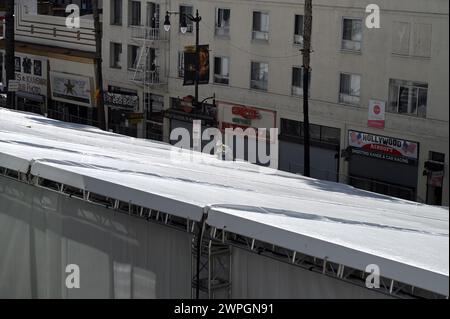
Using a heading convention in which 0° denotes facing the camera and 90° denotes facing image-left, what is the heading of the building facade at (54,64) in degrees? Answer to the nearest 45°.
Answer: approximately 45°

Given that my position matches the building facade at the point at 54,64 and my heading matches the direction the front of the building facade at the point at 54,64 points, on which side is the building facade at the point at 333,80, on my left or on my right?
on my left

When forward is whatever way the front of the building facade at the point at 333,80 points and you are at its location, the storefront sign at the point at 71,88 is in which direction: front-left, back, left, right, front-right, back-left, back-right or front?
right

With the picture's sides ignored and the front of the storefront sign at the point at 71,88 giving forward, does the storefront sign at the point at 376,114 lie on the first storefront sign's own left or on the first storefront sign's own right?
on the first storefront sign's own left

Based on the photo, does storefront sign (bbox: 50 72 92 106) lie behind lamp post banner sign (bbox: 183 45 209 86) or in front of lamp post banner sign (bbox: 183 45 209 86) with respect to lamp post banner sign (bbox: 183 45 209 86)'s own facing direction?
behind

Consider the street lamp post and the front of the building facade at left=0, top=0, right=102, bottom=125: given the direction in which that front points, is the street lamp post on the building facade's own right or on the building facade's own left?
on the building facade's own left

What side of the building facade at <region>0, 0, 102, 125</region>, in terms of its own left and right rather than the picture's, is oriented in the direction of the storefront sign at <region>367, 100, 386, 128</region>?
left

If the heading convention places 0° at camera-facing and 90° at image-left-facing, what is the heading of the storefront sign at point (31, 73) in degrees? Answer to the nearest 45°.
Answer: approximately 45°

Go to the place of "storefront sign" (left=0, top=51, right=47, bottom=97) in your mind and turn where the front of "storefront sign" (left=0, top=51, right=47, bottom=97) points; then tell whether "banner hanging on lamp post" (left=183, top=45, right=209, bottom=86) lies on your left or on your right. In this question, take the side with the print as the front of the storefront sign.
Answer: on your left
